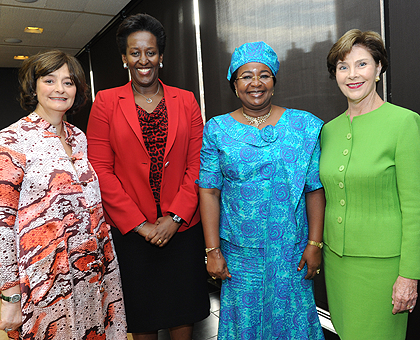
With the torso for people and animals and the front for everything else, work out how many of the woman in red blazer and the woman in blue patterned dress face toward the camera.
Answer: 2

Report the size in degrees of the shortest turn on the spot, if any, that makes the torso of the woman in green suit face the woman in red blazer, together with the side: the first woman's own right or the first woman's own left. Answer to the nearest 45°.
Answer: approximately 45° to the first woman's own right

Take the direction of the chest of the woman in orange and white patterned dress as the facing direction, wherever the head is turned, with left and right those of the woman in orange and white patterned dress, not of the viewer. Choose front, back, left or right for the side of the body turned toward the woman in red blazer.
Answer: left

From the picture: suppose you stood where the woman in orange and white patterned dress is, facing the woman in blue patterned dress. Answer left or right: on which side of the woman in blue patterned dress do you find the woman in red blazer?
left

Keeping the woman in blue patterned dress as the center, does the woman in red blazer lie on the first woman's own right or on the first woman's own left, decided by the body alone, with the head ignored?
on the first woman's own right

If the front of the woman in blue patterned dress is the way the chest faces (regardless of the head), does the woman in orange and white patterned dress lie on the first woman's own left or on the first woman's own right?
on the first woman's own right

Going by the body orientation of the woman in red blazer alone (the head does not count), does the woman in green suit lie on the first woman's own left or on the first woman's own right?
on the first woman's own left

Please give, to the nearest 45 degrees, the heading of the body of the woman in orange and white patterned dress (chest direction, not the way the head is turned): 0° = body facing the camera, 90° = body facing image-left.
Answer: approximately 315°
